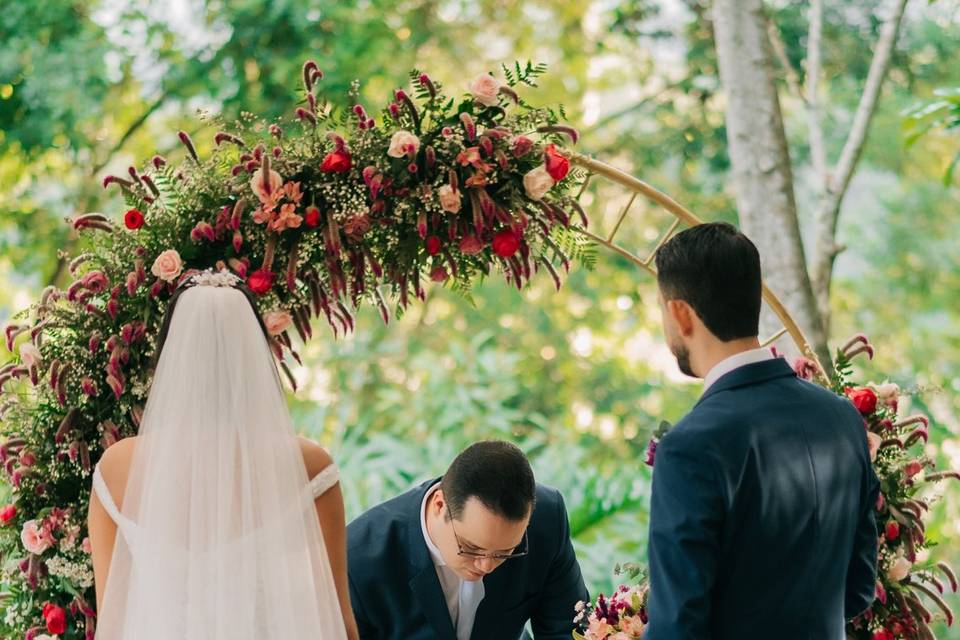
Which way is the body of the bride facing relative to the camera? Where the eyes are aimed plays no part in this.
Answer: away from the camera

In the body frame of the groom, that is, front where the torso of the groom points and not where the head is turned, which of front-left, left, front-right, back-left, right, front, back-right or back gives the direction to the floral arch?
front

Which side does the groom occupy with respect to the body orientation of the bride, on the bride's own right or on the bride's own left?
on the bride's own right

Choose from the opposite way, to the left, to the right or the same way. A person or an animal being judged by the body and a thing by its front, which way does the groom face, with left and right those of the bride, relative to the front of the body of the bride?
the same way

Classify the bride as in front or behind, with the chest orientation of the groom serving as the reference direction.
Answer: in front

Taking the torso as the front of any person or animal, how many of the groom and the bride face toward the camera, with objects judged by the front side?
0

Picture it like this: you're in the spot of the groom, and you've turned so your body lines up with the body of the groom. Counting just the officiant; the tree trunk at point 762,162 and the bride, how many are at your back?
0

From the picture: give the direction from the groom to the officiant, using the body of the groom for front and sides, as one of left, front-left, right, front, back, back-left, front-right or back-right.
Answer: front

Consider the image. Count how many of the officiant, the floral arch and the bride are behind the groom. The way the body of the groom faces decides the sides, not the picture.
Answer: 0

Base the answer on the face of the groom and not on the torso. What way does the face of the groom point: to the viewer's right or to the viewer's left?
to the viewer's left

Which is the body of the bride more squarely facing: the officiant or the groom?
the officiant

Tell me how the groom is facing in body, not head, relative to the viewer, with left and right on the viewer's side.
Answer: facing away from the viewer and to the left of the viewer

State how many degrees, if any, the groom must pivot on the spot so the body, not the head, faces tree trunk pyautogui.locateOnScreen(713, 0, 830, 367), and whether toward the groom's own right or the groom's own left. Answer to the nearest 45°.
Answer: approximately 45° to the groom's own right
